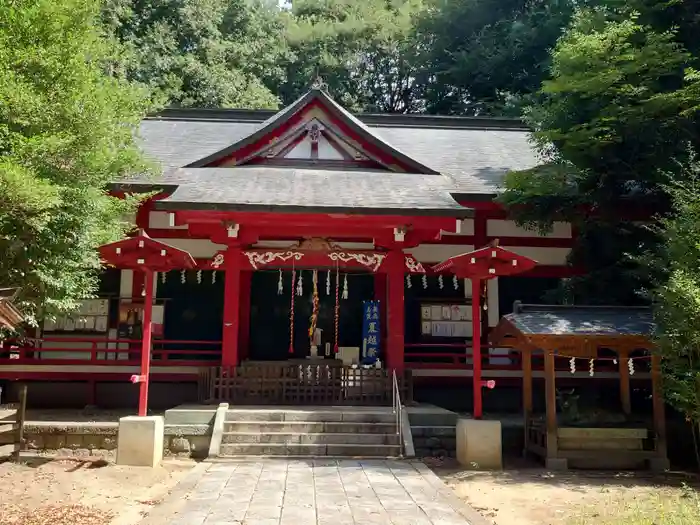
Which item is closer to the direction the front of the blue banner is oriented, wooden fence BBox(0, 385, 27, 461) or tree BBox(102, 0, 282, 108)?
the wooden fence

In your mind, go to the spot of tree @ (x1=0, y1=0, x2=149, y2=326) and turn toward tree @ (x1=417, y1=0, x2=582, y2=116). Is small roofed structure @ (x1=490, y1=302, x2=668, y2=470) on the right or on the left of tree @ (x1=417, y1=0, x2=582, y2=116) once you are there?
right

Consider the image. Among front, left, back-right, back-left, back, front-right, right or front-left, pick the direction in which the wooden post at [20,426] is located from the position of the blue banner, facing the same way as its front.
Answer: front-right

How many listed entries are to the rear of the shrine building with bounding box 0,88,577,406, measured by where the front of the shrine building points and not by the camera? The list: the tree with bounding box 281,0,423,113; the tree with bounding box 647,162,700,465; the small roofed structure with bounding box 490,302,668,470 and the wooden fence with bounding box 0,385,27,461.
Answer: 1

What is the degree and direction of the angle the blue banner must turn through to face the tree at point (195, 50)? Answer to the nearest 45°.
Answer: approximately 135° to its right

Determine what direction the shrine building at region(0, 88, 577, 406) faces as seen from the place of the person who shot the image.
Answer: facing the viewer

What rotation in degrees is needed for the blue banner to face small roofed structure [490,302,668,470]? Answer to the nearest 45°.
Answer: approximately 45° to its left

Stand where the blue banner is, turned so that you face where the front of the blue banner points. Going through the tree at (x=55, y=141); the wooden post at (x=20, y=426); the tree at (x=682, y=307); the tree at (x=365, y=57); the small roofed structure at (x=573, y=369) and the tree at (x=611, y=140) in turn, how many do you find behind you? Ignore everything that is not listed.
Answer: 1

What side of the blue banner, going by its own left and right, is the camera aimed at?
front

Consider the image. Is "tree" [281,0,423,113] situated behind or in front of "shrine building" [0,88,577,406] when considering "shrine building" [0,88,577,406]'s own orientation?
behind

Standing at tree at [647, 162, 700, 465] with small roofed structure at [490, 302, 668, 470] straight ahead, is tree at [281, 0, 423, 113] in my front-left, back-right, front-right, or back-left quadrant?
front-right

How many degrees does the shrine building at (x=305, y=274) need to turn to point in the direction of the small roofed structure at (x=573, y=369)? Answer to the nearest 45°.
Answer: approximately 45° to its left

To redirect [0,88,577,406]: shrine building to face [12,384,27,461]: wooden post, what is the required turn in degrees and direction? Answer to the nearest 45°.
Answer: approximately 45° to its right

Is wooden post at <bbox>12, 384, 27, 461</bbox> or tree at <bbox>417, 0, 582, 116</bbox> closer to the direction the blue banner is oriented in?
the wooden post

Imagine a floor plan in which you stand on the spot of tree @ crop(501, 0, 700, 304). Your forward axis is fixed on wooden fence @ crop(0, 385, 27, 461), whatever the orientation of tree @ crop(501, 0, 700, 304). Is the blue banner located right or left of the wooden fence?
right

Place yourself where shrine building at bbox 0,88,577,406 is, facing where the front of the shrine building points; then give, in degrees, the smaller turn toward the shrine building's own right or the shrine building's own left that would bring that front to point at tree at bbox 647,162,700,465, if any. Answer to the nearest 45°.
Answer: approximately 45° to the shrine building's own left
